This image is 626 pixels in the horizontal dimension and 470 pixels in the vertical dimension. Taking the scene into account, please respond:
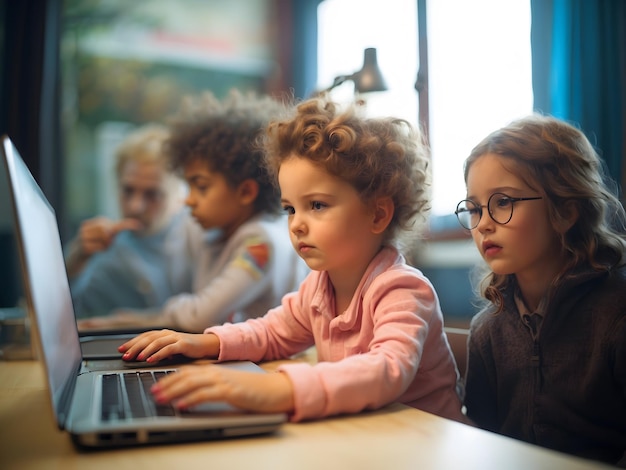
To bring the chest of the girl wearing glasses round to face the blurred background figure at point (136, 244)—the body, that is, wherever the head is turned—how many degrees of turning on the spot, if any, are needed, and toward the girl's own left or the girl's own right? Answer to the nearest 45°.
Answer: approximately 90° to the girl's own right

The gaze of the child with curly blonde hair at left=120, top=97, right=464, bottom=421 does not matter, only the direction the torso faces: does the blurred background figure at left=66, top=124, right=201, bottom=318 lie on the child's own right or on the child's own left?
on the child's own right

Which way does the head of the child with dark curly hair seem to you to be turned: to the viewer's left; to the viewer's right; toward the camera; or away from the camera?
to the viewer's left

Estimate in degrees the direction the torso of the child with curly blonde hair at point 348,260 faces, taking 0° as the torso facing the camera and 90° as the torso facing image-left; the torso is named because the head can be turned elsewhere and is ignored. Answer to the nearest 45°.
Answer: approximately 45°

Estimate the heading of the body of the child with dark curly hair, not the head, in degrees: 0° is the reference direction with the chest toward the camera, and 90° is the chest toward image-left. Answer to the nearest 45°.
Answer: approximately 90°

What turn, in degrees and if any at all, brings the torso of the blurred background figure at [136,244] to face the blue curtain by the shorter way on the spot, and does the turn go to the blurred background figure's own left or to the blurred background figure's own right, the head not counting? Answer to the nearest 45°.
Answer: approximately 90° to the blurred background figure's own left
